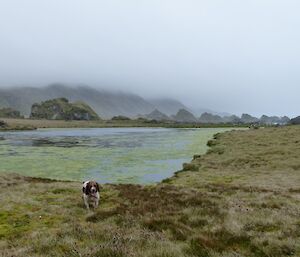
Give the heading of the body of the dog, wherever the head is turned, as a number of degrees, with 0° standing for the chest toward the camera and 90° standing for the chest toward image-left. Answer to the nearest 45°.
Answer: approximately 0°
